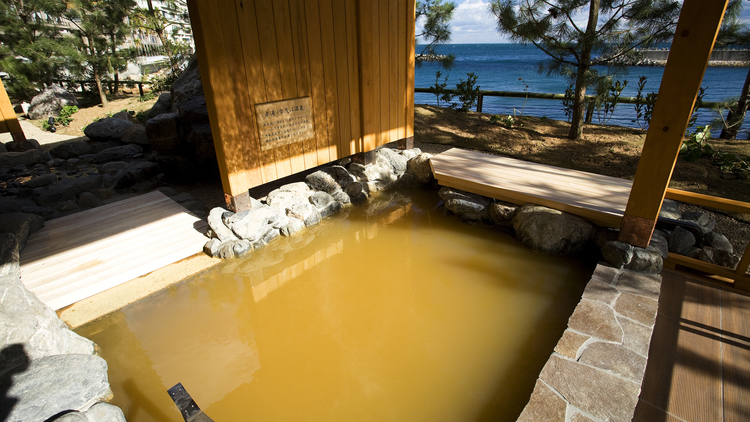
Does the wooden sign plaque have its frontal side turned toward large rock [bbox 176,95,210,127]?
no

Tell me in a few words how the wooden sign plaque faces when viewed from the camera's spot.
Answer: facing the viewer and to the right of the viewer

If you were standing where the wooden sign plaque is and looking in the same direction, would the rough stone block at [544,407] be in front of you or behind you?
in front

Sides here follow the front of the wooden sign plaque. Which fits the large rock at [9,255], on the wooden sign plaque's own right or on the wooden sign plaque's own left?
on the wooden sign plaque's own right

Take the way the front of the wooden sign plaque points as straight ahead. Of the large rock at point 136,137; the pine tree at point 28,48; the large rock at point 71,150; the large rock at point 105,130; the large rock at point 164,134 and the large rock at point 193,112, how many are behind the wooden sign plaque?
6

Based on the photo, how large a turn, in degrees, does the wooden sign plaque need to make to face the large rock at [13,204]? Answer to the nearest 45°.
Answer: approximately 135° to its right

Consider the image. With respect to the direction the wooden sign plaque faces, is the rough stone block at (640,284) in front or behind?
in front

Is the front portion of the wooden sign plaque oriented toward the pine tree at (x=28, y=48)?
no

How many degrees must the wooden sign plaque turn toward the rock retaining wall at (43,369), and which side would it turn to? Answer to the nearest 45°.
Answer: approximately 90° to its right

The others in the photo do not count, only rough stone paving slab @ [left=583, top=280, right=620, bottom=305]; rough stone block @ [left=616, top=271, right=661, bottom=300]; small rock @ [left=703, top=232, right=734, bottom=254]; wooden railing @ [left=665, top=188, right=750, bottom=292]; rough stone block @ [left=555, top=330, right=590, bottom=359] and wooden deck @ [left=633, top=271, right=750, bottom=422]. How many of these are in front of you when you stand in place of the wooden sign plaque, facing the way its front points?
6

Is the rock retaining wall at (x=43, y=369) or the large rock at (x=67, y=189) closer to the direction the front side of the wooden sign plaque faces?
the rock retaining wall

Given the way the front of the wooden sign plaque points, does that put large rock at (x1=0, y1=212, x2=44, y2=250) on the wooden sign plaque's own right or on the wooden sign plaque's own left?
on the wooden sign plaque's own right
